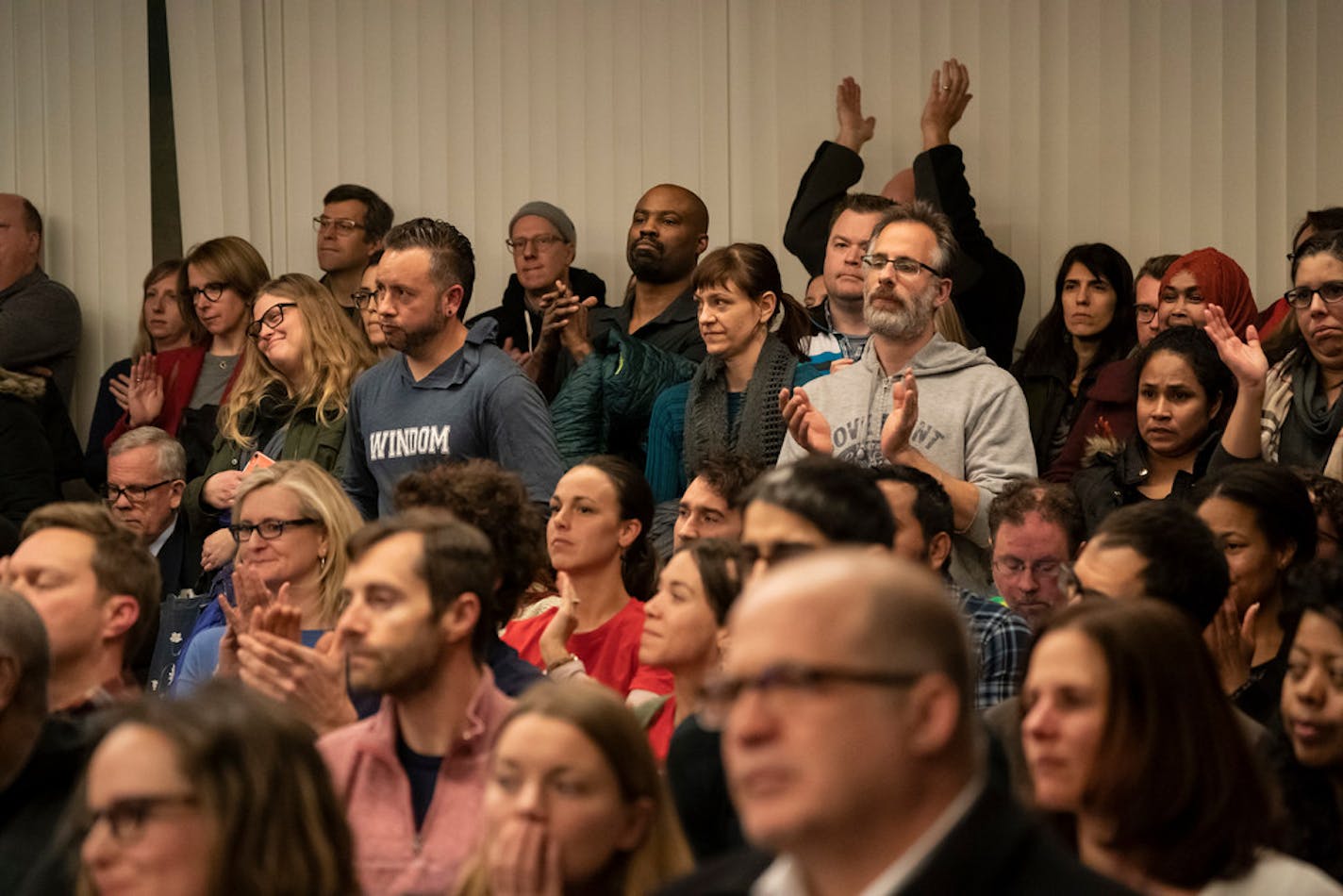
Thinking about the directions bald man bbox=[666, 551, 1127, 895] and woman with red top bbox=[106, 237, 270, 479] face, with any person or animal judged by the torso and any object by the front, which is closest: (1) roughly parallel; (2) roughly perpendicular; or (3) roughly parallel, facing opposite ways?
roughly parallel

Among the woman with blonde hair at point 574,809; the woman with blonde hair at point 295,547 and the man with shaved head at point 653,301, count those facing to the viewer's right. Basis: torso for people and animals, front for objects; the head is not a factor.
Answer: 0

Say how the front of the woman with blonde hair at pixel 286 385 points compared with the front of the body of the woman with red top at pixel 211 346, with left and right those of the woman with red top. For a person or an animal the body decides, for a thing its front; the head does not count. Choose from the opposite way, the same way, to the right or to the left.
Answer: the same way

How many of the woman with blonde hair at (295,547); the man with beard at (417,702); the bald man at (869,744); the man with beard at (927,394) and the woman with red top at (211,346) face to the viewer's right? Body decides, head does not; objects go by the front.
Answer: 0

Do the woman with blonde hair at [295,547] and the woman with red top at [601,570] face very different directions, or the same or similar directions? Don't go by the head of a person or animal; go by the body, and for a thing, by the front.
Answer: same or similar directions

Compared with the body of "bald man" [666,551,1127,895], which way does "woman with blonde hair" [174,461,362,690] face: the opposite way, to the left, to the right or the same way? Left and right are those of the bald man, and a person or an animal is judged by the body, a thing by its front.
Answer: the same way

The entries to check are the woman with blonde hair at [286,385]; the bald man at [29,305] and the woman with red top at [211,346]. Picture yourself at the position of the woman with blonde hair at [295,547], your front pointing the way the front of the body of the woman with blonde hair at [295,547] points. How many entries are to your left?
0

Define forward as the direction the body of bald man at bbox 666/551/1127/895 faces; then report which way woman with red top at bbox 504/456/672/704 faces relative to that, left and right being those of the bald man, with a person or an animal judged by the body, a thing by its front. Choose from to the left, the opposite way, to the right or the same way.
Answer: the same way

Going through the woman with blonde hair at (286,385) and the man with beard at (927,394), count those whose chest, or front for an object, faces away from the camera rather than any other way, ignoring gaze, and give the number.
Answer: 0

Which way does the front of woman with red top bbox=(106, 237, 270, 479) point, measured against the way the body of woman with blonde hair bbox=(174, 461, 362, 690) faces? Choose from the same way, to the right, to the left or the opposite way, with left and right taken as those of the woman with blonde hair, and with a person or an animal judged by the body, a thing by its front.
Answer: the same way

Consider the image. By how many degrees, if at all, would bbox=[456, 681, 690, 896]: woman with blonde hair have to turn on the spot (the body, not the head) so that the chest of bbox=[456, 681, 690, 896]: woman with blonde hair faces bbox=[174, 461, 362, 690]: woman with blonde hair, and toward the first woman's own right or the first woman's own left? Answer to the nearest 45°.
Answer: approximately 135° to the first woman's own right

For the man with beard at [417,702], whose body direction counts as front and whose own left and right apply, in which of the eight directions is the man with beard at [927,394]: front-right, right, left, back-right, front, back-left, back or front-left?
back

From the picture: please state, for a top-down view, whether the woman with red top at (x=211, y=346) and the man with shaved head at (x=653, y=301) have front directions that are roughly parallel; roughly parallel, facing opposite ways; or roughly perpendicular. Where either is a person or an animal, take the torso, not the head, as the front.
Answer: roughly parallel

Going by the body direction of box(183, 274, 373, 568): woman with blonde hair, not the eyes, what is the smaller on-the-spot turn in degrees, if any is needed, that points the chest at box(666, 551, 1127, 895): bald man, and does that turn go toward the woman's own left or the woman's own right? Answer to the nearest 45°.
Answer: approximately 45° to the woman's own left

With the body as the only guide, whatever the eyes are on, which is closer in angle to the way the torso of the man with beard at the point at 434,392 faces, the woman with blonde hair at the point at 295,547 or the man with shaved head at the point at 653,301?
the woman with blonde hair

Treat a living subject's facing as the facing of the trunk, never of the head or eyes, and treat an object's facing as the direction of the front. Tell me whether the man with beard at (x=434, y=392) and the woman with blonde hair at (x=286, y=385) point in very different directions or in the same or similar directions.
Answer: same or similar directions

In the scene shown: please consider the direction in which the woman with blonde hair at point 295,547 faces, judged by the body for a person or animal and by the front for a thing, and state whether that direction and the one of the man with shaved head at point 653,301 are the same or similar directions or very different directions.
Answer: same or similar directions

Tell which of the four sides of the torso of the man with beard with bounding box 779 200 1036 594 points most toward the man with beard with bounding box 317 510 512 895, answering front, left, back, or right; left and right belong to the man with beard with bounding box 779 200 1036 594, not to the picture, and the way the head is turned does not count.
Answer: front

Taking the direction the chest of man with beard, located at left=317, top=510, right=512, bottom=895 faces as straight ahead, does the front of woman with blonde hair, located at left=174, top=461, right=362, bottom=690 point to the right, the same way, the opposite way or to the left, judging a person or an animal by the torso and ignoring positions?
the same way

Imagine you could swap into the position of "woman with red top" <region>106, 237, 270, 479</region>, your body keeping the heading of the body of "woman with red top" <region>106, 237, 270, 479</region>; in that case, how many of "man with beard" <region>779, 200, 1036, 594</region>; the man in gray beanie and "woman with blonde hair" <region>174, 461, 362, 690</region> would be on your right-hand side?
0

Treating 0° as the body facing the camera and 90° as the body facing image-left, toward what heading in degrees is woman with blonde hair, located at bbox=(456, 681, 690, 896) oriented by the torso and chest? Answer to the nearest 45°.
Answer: approximately 45°

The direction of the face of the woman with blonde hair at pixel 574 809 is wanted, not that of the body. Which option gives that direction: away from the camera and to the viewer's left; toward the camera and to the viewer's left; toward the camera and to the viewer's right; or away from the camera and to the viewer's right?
toward the camera and to the viewer's left

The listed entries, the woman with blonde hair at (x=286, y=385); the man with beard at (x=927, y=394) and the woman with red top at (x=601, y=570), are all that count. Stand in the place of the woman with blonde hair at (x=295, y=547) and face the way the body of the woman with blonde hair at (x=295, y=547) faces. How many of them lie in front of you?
0
